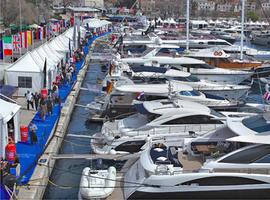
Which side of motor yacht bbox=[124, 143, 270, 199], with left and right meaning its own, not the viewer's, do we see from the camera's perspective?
right

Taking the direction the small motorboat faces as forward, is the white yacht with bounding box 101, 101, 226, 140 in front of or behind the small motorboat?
behind

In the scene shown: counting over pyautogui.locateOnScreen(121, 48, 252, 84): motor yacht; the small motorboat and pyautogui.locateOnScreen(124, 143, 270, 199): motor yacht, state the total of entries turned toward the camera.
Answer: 1

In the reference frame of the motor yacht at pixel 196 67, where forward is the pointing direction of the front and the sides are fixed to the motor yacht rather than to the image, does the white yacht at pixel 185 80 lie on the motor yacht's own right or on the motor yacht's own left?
on the motor yacht's own right

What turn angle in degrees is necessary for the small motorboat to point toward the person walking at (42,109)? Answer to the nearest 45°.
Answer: approximately 180°

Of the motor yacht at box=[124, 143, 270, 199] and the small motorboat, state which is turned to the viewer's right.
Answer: the motor yacht

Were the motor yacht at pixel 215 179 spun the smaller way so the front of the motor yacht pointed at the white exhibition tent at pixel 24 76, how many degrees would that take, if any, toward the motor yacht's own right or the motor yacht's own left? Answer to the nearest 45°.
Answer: approximately 135° to the motor yacht's own left

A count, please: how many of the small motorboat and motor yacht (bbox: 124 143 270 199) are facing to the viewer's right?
1

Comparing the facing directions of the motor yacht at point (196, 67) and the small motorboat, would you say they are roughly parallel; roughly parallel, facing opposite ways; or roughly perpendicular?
roughly perpendicular

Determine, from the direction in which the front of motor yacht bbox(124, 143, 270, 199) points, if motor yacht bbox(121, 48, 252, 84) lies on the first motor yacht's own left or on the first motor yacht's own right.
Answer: on the first motor yacht's own left

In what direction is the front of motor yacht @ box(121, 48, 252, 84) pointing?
to the viewer's right

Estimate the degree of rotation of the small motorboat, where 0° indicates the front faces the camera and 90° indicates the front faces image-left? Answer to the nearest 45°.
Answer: approximately 0°

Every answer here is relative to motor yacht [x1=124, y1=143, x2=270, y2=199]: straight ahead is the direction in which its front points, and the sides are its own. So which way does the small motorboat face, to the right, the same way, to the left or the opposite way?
to the right
